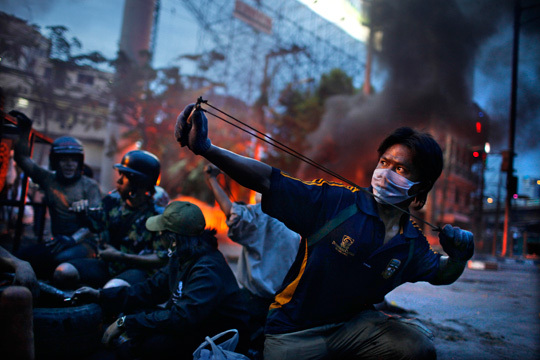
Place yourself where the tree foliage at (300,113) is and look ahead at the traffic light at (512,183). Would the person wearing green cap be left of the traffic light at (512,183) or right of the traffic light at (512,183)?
right

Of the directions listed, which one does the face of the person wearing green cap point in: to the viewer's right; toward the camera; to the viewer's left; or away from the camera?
to the viewer's left

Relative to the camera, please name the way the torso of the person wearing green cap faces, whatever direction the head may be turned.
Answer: to the viewer's left

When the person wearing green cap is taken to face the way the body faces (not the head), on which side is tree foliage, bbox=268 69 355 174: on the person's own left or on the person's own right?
on the person's own right

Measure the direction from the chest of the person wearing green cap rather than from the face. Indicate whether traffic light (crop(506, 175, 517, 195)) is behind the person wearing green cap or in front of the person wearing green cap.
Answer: behind

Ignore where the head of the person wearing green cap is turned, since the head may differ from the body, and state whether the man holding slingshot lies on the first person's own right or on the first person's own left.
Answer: on the first person's own left

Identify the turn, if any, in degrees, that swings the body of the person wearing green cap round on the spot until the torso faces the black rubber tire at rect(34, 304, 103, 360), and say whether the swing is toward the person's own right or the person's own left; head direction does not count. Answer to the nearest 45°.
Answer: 0° — they already face it

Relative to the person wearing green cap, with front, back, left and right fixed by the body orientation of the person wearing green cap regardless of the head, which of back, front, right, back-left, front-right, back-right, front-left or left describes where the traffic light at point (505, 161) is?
back-right
